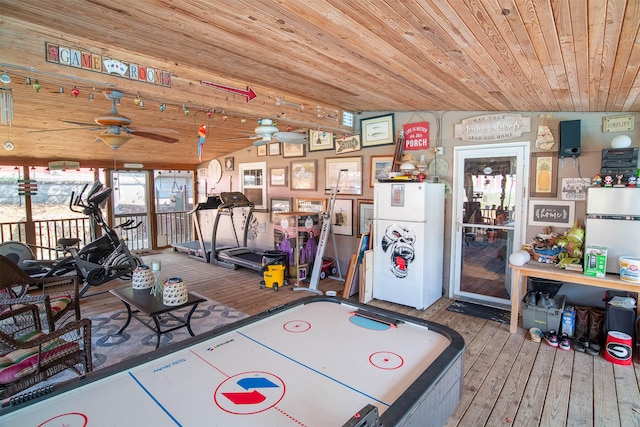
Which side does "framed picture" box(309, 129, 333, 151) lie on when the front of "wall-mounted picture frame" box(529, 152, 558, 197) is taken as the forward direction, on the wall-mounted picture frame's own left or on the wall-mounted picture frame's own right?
on the wall-mounted picture frame's own right

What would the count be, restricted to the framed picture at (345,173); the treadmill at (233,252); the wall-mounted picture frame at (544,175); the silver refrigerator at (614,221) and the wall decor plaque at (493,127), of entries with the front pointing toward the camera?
4

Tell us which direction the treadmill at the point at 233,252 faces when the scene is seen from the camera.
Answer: facing away from the viewer and to the left of the viewer

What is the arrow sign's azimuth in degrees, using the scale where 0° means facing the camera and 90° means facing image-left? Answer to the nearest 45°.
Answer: approximately 315°

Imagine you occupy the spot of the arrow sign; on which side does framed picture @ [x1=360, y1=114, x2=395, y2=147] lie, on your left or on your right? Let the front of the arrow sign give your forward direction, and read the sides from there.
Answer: on your left

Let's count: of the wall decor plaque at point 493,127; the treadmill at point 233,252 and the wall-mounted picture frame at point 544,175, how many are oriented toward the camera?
2

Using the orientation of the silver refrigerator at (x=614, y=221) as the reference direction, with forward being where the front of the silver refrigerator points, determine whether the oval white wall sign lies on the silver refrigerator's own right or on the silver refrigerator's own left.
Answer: on the silver refrigerator's own right

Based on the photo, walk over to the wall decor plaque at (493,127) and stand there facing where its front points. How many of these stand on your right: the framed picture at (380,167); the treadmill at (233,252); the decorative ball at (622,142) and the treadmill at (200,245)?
3

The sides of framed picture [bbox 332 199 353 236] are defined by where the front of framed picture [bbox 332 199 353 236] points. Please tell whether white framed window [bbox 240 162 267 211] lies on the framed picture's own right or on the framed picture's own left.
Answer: on the framed picture's own right

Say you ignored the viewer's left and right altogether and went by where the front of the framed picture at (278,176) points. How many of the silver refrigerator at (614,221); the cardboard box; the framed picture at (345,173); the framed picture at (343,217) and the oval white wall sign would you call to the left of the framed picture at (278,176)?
4
